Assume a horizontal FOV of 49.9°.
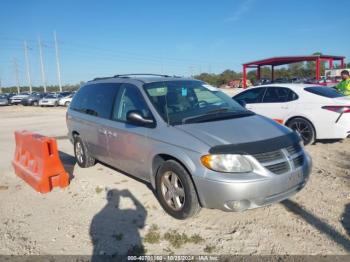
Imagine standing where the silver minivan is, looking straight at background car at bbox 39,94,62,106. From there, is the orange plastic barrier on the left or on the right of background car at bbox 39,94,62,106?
left

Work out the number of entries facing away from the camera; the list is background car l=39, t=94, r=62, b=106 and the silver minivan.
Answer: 0

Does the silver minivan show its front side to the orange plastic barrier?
no

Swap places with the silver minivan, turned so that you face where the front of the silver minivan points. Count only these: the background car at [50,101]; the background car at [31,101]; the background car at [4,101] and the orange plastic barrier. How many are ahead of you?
0

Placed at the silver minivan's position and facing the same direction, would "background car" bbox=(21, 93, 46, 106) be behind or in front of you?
behind

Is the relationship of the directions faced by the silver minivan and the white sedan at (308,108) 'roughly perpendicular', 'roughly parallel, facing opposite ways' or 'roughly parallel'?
roughly parallel, facing opposite ways

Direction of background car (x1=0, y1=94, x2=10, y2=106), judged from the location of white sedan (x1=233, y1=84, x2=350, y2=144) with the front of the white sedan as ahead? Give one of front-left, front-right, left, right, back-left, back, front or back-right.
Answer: front

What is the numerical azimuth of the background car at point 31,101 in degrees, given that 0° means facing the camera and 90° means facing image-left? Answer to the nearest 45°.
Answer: approximately 45°

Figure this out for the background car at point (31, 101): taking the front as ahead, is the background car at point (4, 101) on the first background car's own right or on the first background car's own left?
on the first background car's own right

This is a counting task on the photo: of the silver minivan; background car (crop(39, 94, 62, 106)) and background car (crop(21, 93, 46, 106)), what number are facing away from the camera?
0

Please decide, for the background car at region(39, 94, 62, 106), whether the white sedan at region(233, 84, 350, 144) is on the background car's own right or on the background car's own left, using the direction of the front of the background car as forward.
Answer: on the background car's own left

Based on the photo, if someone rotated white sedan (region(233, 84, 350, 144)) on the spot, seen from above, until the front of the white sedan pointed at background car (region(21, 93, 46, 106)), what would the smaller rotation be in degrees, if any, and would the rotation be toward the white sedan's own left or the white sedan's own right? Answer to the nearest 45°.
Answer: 0° — it already faces it

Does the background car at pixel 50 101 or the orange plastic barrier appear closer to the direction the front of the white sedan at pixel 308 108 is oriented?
the background car

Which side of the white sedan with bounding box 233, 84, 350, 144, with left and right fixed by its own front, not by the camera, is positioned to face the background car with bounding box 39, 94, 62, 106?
front

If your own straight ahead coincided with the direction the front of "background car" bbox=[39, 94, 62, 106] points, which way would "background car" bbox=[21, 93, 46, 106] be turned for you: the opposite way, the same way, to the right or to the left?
the same way

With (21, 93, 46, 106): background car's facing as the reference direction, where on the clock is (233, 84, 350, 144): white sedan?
The white sedan is roughly at 10 o'clock from the background car.

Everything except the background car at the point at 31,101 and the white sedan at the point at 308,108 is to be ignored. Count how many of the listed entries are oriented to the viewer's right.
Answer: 0
